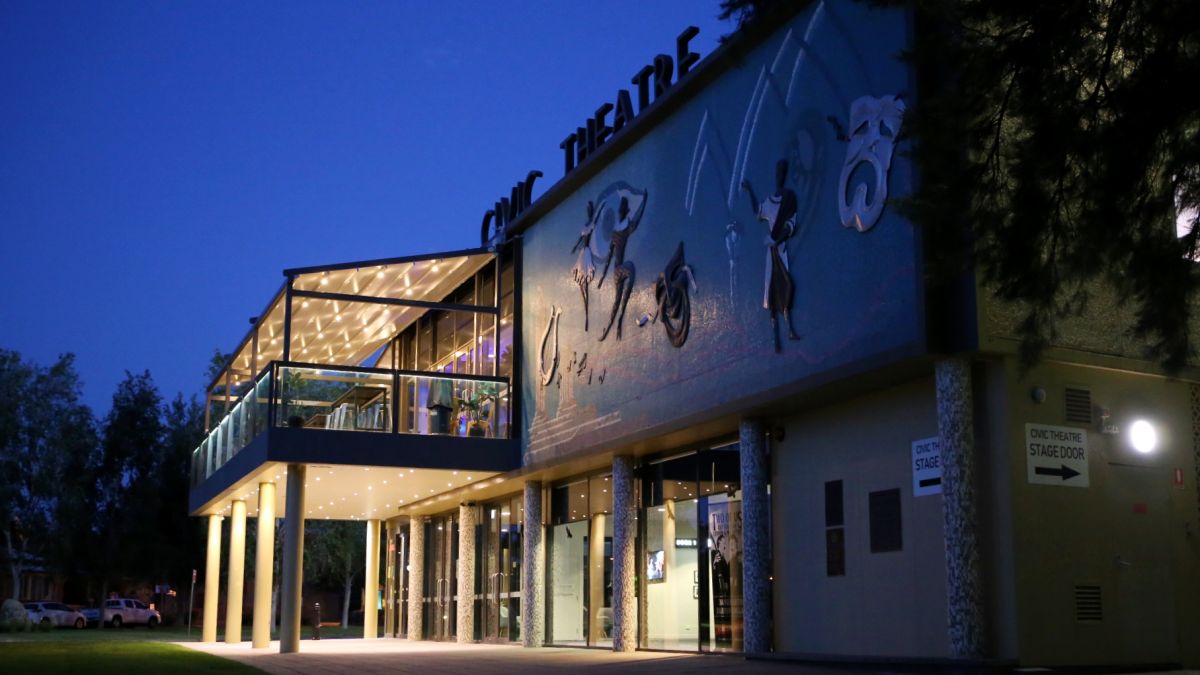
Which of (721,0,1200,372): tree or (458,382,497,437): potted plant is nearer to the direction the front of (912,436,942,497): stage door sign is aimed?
the tree

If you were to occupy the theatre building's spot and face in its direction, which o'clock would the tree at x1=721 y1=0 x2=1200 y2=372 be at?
The tree is roughly at 10 o'clock from the theatre building.

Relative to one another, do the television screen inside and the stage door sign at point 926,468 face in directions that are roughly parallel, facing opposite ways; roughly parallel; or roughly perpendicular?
roughly parallel

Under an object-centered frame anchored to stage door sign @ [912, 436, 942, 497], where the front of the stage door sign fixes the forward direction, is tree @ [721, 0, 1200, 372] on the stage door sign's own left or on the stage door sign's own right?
on the stage door sign's own left

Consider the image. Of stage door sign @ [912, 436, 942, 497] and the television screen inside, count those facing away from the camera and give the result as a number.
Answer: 0

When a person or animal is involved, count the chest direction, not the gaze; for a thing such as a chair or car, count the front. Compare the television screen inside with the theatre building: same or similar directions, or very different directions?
same or similar directions

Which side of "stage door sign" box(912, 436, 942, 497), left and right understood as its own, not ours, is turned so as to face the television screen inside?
right

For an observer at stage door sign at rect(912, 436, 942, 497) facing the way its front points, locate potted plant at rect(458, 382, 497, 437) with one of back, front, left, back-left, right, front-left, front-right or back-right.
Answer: right

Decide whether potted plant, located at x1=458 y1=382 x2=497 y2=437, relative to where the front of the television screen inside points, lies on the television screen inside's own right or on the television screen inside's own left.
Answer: on the television screen inside's own right

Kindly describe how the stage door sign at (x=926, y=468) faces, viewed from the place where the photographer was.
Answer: facing the viewer and to the left of the viewer

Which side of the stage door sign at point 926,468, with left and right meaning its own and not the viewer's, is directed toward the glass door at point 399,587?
right

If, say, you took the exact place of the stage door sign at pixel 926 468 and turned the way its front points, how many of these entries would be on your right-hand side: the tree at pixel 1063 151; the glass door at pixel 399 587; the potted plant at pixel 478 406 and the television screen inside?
3
